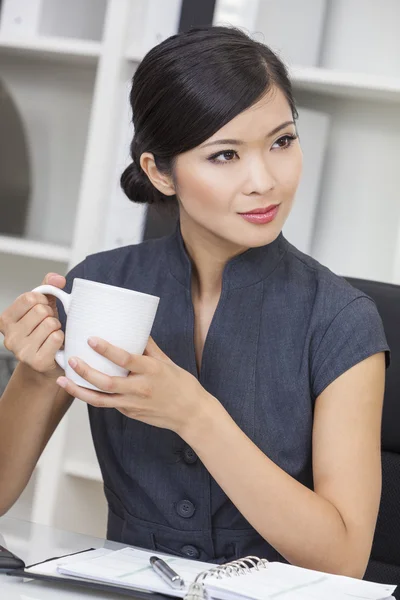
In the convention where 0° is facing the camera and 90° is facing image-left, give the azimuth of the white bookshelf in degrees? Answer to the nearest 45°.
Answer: approximately 0°

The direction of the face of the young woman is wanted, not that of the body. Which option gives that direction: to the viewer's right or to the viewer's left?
to the viewer's right

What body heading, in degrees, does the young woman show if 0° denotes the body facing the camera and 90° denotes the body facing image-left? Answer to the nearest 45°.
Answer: approximately 0°

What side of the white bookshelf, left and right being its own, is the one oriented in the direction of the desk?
front

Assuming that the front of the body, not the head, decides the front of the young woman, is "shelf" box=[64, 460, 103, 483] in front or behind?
behind

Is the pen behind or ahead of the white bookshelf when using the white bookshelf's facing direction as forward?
ahead

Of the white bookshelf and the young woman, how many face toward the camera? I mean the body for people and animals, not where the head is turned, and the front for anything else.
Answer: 2
